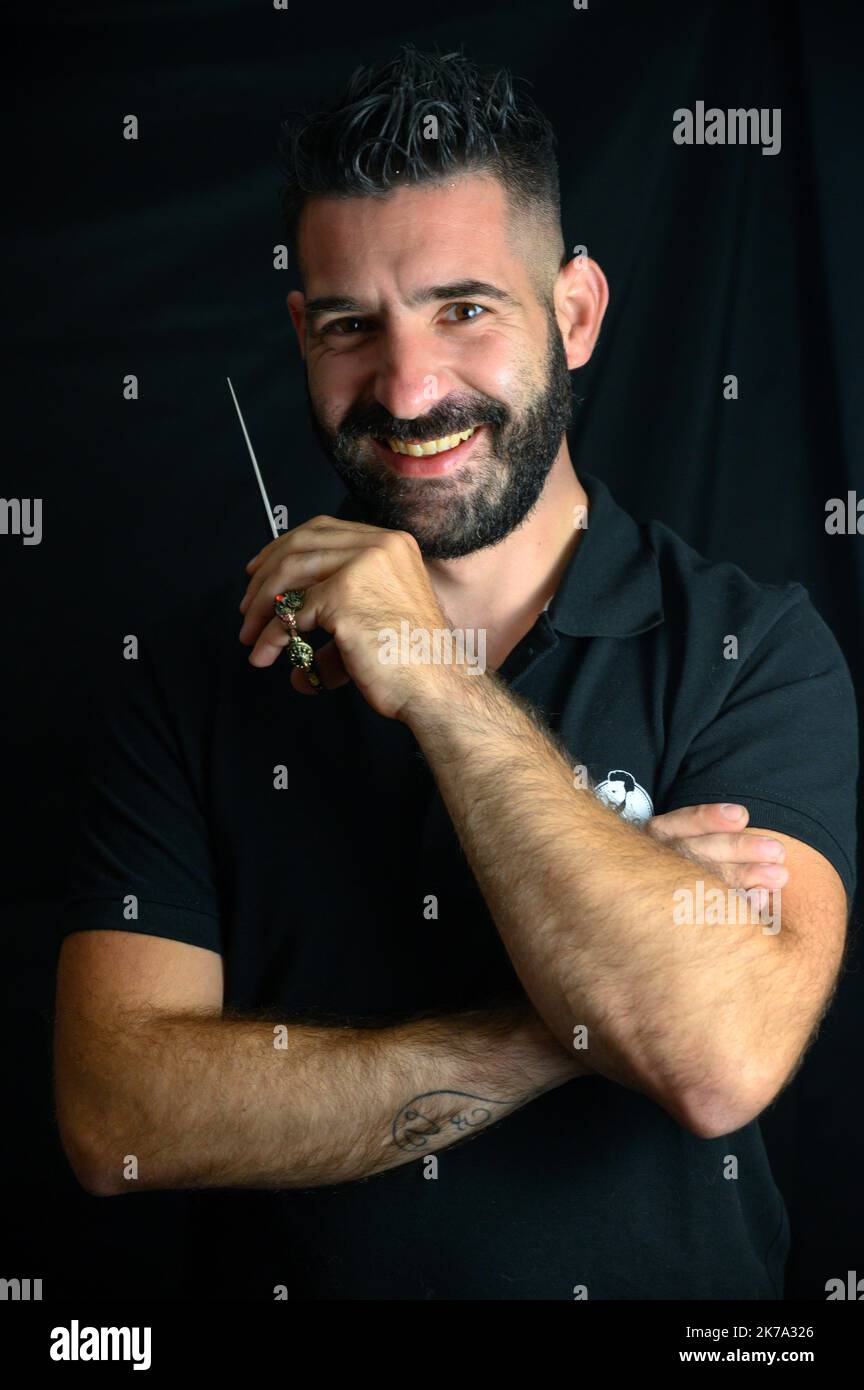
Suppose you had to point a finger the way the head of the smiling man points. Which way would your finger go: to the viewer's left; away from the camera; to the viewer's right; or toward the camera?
toward the camera

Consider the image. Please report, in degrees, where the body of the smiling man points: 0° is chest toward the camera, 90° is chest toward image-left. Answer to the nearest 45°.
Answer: approximately 0°
